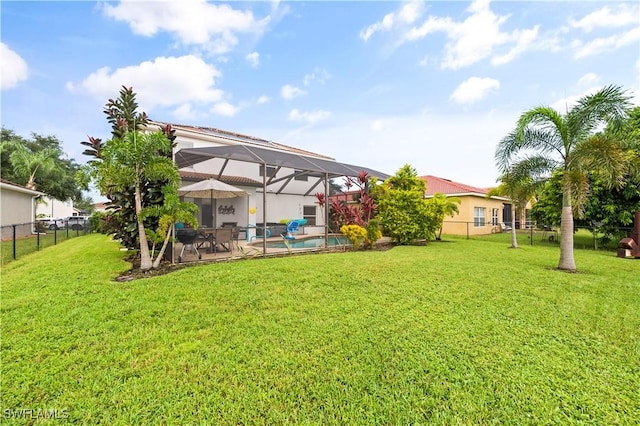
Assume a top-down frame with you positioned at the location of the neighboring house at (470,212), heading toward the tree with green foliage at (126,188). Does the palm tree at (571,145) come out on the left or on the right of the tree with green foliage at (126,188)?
left

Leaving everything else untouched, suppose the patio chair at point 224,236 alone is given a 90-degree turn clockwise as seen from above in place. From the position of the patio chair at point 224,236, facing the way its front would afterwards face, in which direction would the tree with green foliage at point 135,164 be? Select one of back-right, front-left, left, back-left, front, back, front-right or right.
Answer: back

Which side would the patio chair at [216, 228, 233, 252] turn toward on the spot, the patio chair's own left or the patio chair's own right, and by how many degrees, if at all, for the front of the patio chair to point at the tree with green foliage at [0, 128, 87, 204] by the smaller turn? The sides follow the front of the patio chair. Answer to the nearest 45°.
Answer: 0° — it already faces it

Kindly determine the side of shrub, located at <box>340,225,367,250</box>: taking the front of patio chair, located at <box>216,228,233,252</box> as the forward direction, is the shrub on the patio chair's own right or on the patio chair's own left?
on the patio chair's own right

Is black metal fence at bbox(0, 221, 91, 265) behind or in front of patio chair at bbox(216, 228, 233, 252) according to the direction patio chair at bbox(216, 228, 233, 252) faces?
in front

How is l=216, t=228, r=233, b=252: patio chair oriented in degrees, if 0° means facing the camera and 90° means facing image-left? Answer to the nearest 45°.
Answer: approximately 135°

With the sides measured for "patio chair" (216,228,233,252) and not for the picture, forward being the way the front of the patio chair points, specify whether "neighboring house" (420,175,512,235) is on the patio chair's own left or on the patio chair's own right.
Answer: on the patio chair's own right
